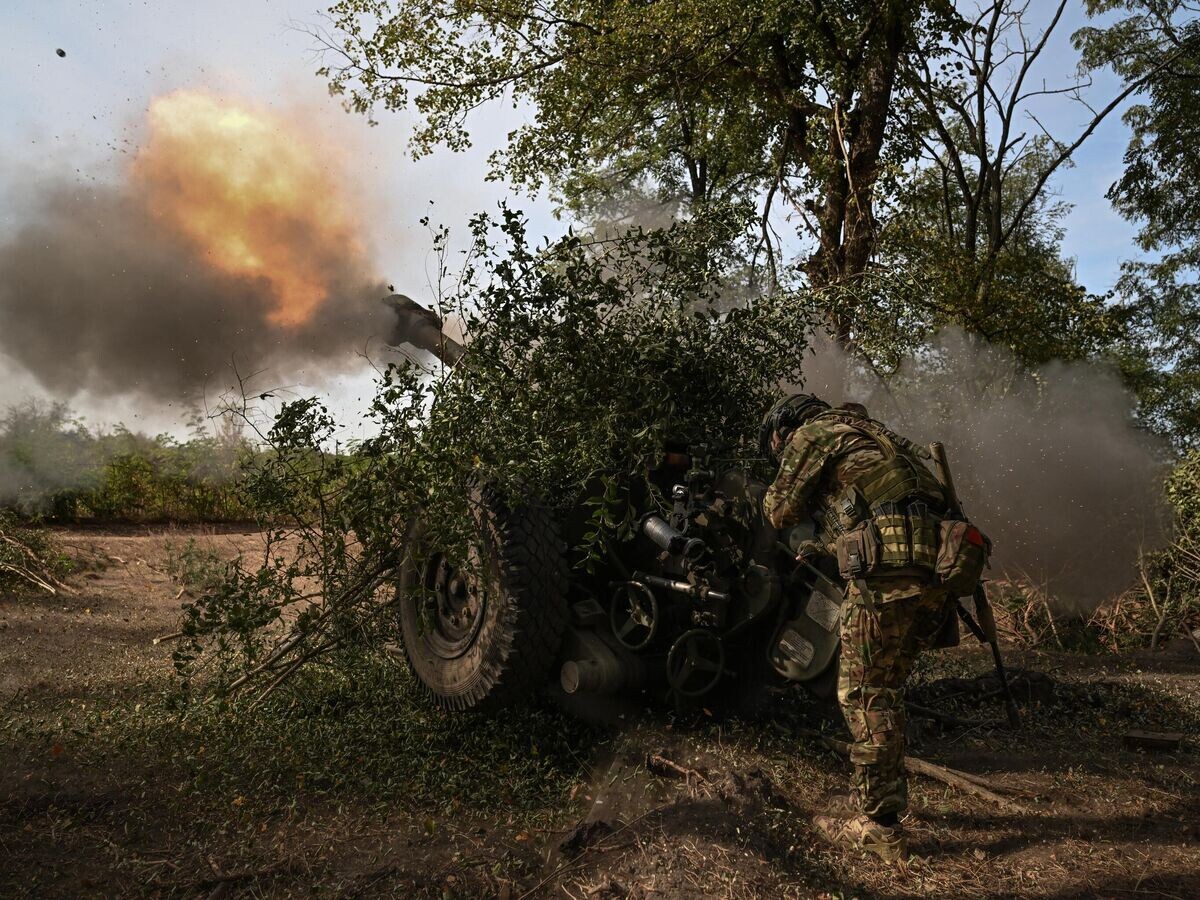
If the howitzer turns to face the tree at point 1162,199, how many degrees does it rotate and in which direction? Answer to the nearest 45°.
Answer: approximately 90° to its right

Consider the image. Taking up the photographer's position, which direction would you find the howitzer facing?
facing away from the viewer and to the left of the viewer

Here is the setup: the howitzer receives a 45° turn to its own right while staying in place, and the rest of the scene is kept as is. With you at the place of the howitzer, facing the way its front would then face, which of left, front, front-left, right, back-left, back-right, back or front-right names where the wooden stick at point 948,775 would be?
right

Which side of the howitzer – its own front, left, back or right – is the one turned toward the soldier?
back
